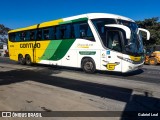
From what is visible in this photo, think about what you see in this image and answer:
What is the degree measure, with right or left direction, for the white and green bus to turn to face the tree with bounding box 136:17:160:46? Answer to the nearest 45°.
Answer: approximately 90° to its left

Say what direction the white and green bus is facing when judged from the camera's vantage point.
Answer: facing the viewer and to the right of the viewer
